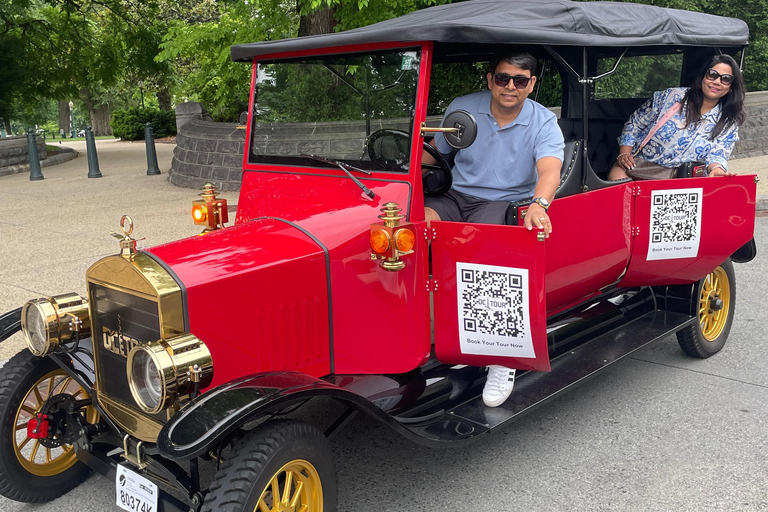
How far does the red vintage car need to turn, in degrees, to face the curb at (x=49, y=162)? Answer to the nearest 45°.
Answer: approximately 90° to its right

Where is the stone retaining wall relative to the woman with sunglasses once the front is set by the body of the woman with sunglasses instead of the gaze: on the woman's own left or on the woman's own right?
on the woman's own right

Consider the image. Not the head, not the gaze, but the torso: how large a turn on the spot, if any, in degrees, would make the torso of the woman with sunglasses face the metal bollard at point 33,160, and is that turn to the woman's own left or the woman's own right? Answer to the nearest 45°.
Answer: approximately 135° to the woman's own right

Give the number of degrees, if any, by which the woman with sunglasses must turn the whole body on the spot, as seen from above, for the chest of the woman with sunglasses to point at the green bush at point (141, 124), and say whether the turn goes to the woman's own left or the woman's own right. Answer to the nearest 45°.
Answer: approximately 135° to the woman's own right

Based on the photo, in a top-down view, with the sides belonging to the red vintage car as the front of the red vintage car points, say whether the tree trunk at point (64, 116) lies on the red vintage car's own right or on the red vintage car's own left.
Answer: on the red vintage car's own right

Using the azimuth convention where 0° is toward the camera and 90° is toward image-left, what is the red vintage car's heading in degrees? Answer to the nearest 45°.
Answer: approximately 45°

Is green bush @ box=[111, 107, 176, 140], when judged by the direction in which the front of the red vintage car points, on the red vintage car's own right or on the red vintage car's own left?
on the red vintage car's own right
